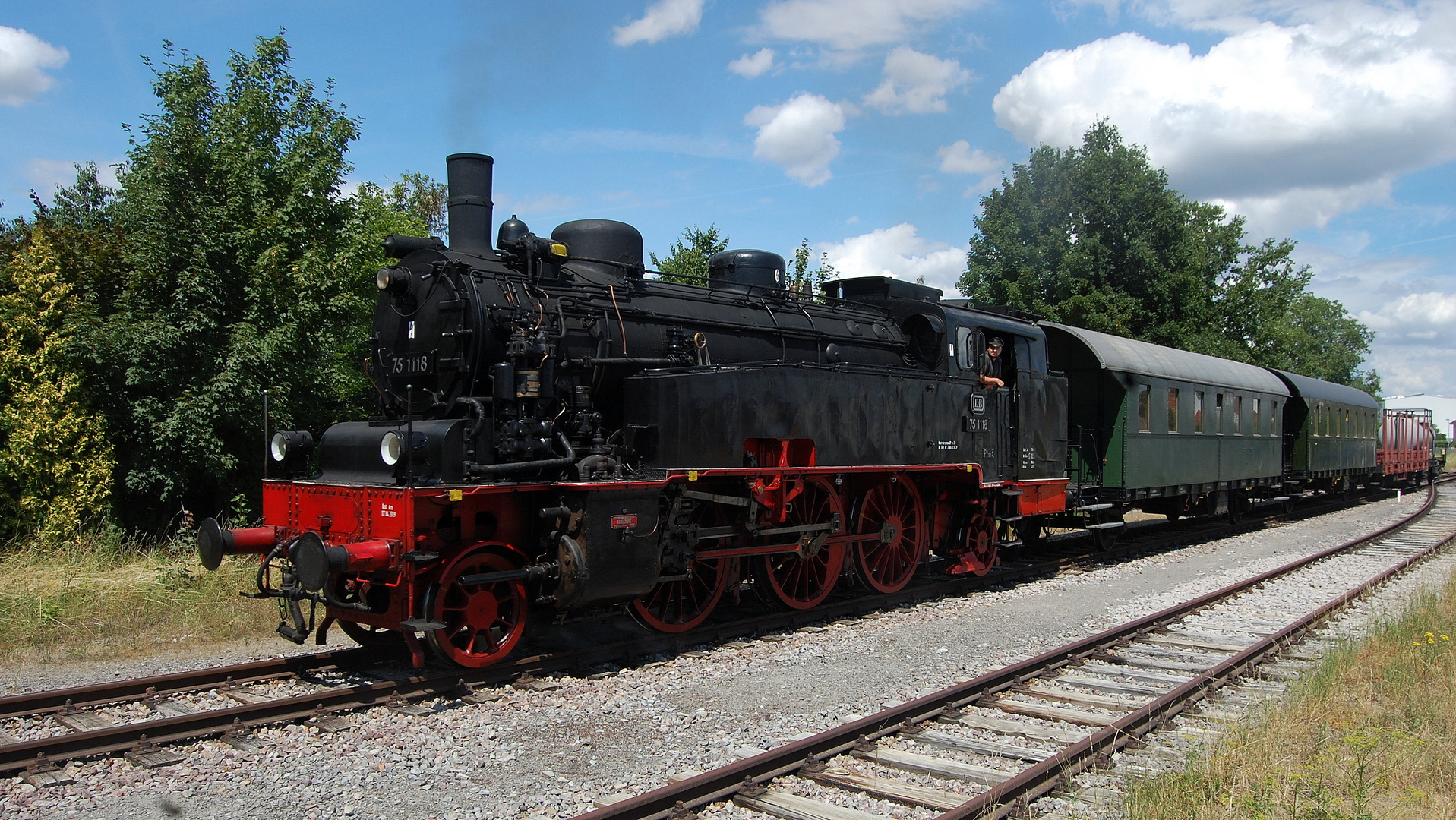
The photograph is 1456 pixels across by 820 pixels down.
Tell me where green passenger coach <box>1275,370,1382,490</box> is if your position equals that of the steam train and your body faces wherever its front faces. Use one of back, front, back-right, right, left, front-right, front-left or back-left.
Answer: back

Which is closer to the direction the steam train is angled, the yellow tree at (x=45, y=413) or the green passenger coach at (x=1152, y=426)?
the yellow tree

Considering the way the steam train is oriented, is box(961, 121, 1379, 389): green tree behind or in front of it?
behind

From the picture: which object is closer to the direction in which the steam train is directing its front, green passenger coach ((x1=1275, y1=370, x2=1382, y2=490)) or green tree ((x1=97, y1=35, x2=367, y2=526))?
the green tree

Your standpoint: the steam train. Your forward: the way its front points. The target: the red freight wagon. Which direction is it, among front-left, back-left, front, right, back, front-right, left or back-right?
back

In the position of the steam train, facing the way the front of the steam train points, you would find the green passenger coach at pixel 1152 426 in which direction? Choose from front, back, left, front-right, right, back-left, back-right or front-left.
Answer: back

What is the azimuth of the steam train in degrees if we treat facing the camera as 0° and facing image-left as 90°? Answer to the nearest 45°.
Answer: approximately 45°
